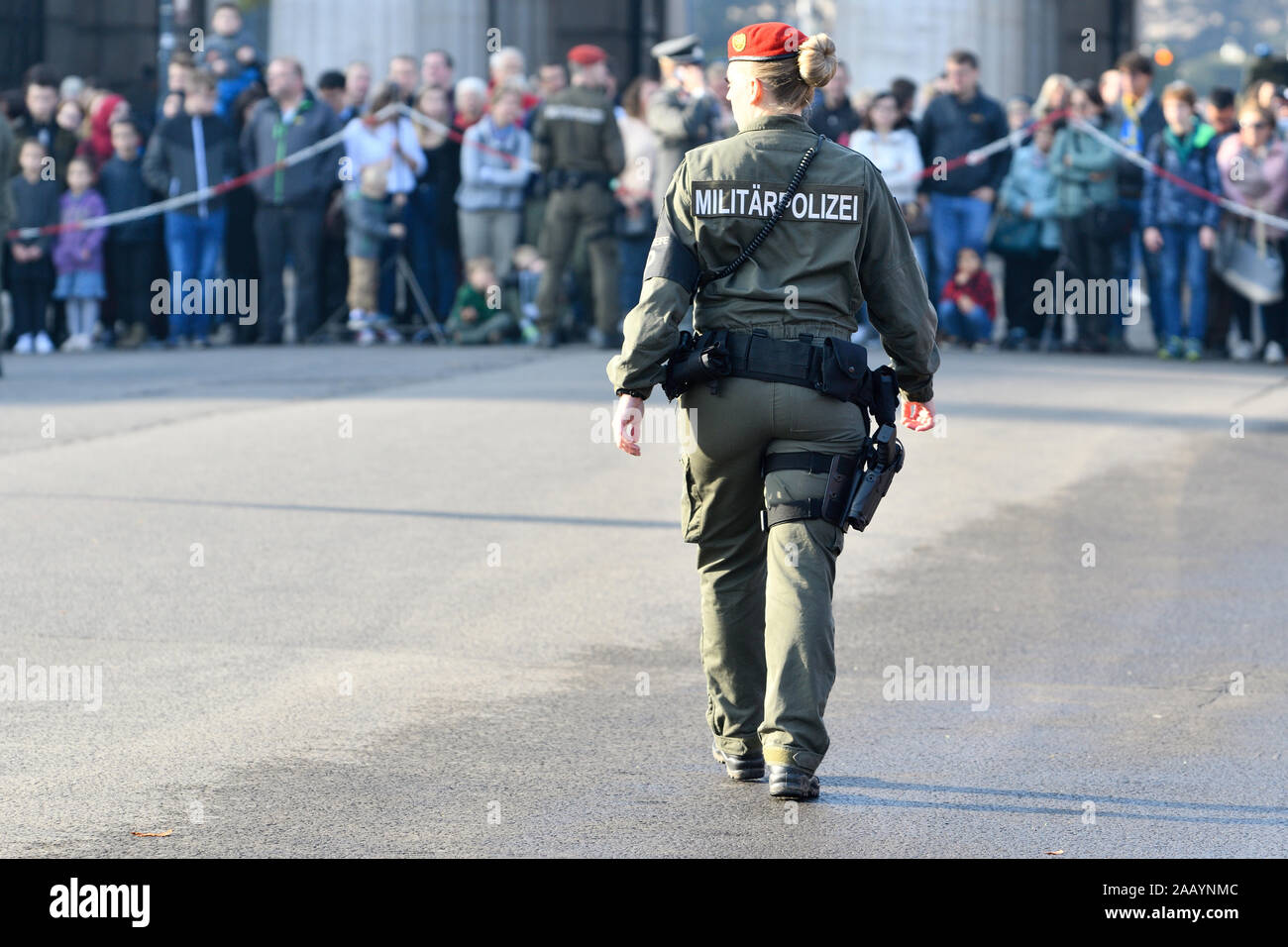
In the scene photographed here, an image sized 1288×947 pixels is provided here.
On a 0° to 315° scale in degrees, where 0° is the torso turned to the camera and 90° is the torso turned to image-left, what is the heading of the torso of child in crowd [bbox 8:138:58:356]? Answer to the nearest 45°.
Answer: approximately 0°

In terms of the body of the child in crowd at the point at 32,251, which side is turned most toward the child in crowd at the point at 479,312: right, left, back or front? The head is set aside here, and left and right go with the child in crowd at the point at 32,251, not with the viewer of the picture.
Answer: left

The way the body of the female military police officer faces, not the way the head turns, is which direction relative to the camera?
away from the camera

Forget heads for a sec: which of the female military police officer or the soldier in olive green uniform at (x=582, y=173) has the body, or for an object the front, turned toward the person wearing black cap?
the female military police officer

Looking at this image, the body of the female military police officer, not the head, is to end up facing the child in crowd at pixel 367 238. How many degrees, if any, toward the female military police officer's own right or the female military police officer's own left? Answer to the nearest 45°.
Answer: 0° — they already face them

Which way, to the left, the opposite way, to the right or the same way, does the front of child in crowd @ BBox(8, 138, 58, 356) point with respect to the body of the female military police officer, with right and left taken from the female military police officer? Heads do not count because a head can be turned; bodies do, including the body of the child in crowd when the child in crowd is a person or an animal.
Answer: the opposite way
